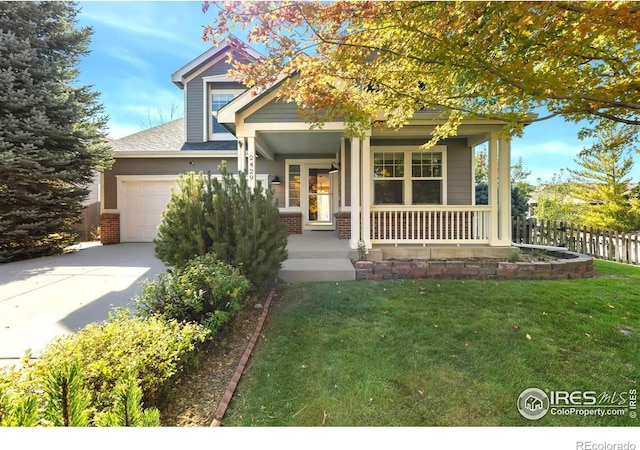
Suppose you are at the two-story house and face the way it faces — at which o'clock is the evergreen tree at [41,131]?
The evergreen tree is roughly at 3 o'clock from the two-story house.

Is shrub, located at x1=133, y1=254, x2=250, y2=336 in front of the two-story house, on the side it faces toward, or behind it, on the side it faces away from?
in front

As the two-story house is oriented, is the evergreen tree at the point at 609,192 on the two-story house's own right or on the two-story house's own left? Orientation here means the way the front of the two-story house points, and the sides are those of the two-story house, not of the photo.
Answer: on the two-story house's own left

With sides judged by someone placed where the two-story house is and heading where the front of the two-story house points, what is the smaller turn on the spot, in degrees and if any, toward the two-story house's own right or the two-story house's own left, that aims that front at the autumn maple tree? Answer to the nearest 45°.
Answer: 0° — it already faces it

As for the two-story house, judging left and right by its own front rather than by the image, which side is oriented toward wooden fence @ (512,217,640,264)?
left

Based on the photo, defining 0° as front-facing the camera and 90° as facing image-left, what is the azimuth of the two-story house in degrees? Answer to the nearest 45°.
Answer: approximately 0°

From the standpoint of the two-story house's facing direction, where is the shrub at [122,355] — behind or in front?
in front

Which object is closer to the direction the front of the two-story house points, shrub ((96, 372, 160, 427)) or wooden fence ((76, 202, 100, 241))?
the shrub

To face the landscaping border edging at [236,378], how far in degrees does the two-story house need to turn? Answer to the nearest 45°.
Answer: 0° — it already faces it
